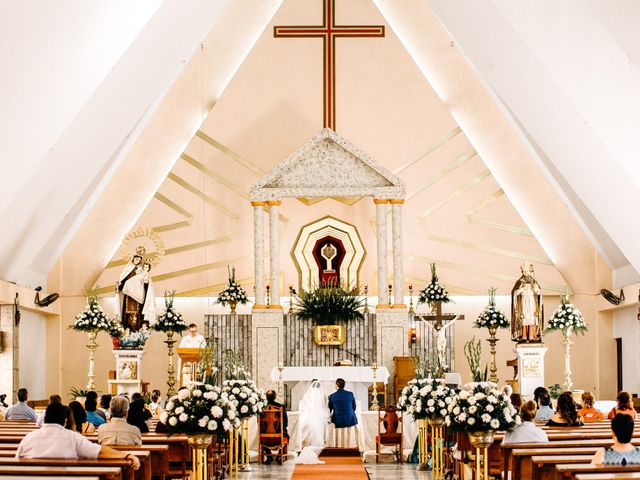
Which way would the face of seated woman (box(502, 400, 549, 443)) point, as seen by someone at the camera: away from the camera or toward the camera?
away from the camera

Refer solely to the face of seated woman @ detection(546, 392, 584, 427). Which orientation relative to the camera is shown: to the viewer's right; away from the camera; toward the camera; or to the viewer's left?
away from the camera

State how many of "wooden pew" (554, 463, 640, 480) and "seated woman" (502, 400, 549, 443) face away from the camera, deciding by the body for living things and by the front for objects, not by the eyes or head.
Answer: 2

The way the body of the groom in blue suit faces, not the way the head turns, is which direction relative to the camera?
away from the camera

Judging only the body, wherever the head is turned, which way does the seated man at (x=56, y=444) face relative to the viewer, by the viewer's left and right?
facing away from the viewer

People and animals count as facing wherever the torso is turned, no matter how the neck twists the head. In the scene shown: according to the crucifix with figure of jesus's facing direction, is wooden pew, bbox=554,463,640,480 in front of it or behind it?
in front

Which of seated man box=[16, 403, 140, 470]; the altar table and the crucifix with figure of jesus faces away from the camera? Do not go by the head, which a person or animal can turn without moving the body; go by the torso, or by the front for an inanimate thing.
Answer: the seated man

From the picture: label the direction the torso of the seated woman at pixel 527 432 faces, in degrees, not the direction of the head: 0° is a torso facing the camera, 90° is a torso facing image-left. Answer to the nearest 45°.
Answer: approximately 180°

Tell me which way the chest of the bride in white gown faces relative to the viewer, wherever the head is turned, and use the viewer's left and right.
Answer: facing away from the viewer

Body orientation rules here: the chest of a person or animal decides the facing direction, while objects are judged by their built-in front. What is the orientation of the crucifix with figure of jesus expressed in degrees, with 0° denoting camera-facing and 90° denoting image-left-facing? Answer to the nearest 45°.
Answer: approximately 0°

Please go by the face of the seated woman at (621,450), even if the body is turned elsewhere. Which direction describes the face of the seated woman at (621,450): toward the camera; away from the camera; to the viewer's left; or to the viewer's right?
away from the camera

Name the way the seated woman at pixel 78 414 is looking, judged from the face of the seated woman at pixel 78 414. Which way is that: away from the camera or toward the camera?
away from the camera

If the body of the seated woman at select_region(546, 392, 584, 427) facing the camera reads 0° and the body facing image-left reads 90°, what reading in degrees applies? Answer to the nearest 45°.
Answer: approximately 180°

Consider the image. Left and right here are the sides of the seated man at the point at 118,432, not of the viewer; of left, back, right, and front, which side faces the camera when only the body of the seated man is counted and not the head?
back
